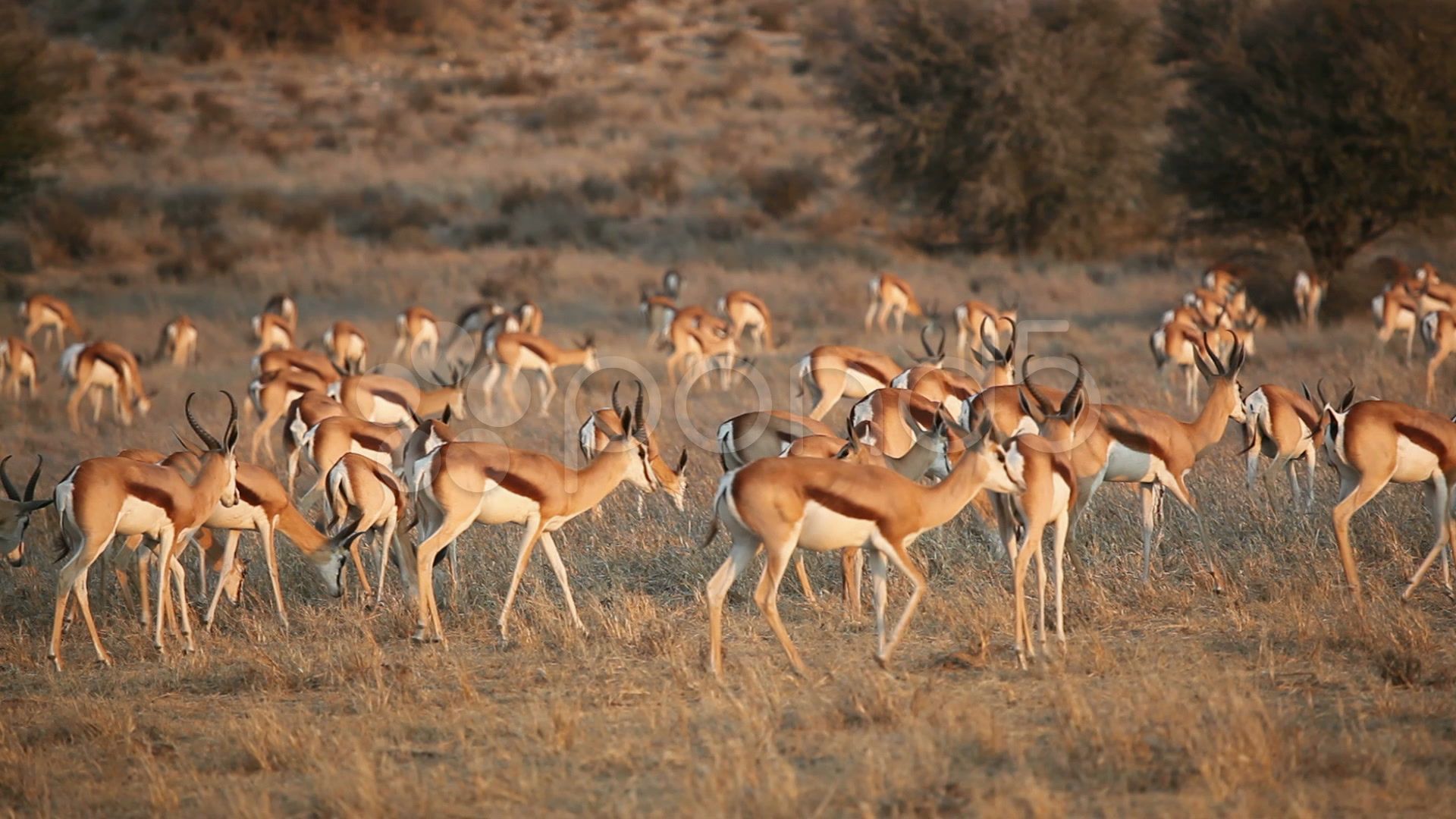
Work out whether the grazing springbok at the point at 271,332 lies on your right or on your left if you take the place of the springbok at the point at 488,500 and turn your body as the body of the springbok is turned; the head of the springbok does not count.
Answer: on your left

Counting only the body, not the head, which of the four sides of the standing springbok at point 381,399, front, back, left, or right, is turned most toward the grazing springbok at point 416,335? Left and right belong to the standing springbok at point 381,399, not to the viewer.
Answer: left

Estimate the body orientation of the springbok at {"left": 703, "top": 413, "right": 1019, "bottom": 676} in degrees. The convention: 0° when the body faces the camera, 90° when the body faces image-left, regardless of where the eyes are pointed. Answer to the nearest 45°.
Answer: approximately 270°

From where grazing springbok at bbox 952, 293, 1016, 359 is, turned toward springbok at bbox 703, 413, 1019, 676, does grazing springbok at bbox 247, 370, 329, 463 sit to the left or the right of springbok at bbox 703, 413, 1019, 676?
right

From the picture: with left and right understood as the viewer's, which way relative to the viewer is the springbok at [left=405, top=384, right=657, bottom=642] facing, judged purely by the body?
facing to the right of the viewer

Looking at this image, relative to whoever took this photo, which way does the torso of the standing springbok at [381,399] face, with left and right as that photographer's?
facing to the right of the viewer

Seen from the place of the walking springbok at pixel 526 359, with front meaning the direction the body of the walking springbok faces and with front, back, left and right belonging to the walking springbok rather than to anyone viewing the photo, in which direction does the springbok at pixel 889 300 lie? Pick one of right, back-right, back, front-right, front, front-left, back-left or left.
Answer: front-left
